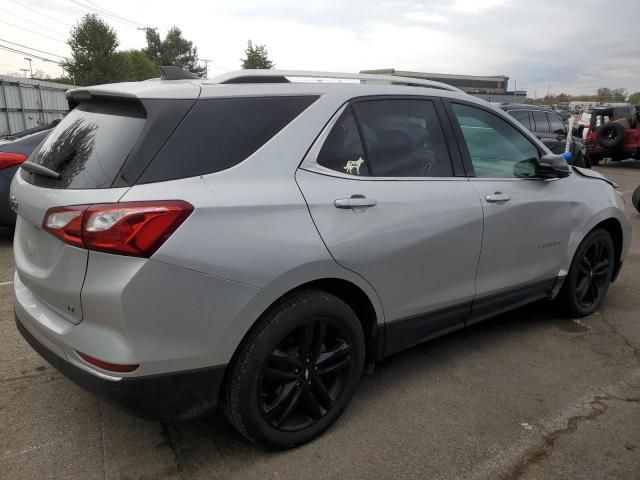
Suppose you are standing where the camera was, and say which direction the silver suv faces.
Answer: facing away from the viewer and to the right of the viewer

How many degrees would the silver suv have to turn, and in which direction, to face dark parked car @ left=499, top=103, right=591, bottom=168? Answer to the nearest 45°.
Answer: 0° — it already faces it

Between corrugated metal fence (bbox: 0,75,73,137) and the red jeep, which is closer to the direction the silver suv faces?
the red jeep

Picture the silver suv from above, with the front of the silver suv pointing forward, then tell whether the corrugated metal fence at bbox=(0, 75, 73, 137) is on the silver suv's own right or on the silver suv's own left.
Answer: on the silver suv's own left

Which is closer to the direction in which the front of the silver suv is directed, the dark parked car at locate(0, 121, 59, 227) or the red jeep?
the red jeep

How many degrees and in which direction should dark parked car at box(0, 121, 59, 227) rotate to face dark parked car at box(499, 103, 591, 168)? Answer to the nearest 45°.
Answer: approximately 45° to its right

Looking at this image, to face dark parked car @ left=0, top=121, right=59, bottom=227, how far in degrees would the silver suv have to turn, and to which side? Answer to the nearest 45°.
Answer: approximately 90° to its left

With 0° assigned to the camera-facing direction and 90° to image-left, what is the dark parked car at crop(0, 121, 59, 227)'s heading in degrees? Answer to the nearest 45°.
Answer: approximately 225°

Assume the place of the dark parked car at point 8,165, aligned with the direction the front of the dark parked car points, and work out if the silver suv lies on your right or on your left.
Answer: on your right

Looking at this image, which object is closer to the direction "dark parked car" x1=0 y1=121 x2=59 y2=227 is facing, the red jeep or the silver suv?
the red jeep
